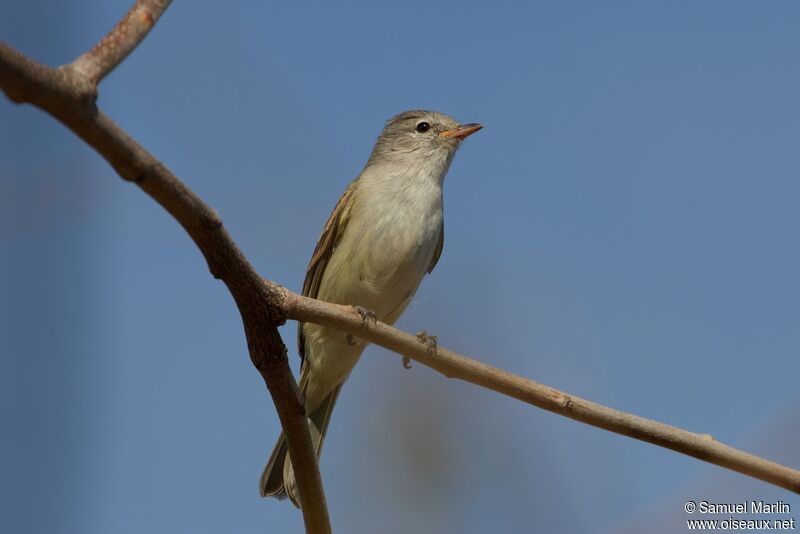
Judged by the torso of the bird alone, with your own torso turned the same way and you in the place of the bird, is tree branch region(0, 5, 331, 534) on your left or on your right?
on your right

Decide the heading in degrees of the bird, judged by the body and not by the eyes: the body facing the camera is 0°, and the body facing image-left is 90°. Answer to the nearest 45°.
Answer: approximately 315°
